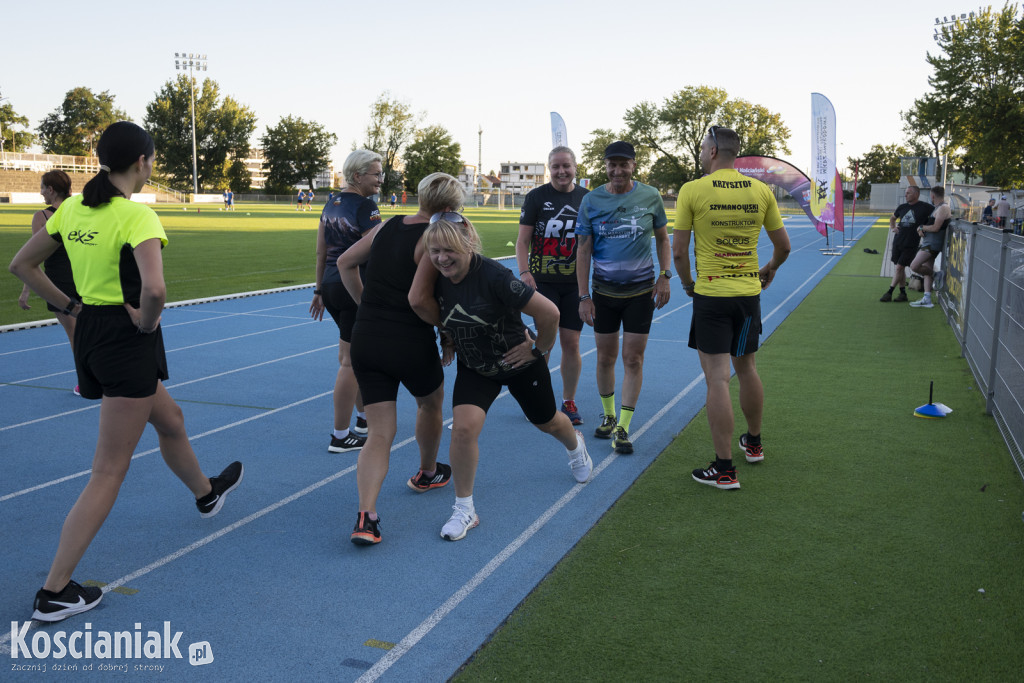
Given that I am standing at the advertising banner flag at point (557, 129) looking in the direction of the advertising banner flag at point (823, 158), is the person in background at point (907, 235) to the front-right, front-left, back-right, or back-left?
front-right

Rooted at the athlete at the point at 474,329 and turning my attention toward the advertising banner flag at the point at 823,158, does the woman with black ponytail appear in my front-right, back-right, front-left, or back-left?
back-left

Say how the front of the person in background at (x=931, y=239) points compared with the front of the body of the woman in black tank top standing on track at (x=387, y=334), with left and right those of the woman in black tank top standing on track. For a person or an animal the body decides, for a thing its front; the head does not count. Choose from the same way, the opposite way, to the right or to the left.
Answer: to the left

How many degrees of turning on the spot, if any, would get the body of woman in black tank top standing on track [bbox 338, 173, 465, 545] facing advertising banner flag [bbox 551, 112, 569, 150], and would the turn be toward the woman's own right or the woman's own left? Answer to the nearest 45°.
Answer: approximately 45° to the woman's own left

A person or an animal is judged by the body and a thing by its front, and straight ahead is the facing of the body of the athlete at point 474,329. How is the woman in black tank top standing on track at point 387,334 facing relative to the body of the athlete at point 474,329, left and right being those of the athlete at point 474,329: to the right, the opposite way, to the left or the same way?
the opposite way

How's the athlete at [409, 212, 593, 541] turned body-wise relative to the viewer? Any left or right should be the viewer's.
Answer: facing the viewer and to the left of the viewer

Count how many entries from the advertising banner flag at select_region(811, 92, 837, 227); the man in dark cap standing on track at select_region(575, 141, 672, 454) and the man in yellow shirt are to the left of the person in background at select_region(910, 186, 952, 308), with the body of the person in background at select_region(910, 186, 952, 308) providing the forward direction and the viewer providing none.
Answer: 2

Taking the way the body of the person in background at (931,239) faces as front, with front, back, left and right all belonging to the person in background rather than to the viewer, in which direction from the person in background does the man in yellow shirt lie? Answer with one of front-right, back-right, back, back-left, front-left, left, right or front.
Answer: left

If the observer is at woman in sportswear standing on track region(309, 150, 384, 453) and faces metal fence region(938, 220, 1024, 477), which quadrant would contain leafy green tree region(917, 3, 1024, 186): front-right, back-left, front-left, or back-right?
front-left

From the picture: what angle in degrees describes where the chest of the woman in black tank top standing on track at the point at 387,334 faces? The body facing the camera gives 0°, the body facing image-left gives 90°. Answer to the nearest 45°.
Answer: approximately 225°

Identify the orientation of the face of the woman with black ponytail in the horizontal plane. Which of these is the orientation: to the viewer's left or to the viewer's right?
to the viewer's right

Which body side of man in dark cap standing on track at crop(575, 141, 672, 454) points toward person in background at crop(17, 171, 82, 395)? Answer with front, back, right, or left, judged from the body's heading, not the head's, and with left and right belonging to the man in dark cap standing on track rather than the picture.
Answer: right

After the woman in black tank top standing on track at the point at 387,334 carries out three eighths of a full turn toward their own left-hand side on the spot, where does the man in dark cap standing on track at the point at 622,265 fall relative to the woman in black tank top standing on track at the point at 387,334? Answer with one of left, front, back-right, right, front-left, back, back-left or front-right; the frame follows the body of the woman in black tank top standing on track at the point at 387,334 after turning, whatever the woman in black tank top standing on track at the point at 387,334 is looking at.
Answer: back-right

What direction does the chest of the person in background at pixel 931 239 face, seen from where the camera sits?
to the viewer's left

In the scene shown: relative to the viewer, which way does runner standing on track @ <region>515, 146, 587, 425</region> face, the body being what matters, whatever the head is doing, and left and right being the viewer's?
facing the viewer
